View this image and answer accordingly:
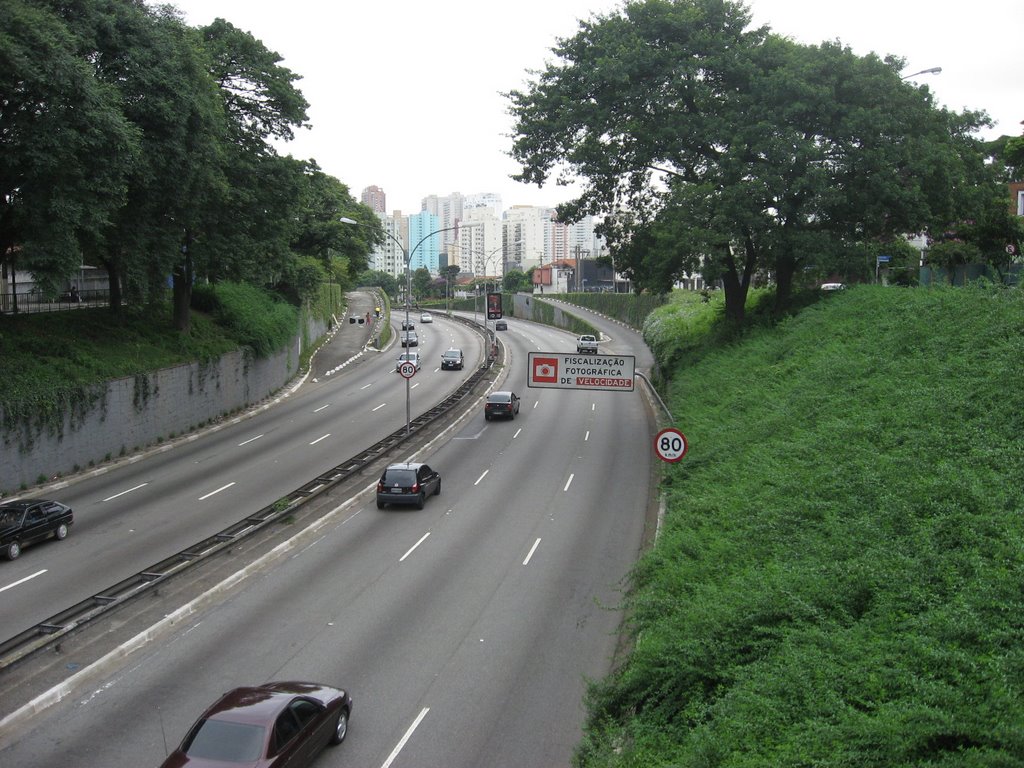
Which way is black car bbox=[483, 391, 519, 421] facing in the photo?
away from the camera

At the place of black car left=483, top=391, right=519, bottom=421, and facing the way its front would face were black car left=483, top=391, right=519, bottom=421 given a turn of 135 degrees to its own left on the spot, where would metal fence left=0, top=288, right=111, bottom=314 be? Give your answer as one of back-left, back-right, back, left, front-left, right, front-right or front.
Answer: front-right

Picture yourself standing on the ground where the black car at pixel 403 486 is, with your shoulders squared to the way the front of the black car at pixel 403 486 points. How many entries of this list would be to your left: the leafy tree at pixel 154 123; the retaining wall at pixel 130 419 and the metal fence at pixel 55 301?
3

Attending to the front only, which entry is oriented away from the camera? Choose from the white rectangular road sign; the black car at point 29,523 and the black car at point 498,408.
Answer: the black car at point 498,408

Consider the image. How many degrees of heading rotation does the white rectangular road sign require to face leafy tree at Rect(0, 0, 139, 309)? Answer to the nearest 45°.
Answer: approximately 90° to its right

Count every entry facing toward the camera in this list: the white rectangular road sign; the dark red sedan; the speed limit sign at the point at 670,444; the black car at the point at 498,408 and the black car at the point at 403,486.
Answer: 2

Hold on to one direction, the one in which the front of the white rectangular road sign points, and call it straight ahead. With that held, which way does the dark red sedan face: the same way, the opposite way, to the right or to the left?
the opposite way

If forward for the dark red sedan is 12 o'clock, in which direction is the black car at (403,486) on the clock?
The black car is roughly at 11 o'clock from the dark red sedan.

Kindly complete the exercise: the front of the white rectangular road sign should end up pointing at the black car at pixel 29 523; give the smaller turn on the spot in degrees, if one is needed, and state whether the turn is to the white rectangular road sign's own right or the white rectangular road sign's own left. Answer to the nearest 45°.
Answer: approximately 45° to the white rectangular road sign's own right

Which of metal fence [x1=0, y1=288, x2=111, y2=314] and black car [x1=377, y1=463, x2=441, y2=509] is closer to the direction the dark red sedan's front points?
the black car

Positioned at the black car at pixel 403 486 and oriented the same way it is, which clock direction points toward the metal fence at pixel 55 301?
The metal fence is roughly at 9 o'clock from the black car.
